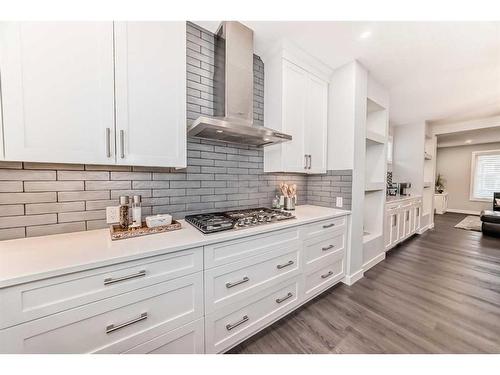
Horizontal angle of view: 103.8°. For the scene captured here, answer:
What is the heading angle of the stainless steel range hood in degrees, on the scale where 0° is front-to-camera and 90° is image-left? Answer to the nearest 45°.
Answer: approximately 315°

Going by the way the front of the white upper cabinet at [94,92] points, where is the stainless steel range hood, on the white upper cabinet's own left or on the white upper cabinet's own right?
on the white upper cabinet's own left

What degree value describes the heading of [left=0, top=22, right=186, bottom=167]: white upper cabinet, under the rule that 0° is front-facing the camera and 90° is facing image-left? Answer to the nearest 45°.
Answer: approximately 0°

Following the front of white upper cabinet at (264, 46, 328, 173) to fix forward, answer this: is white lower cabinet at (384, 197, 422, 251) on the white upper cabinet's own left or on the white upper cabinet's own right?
on the white upper cabinet's own left
